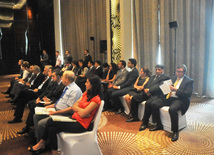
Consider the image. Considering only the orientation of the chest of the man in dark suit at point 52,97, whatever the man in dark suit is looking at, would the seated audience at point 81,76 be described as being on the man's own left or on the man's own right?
on the man's own right

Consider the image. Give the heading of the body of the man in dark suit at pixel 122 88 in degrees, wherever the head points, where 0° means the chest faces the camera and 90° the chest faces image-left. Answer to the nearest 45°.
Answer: approximately 90°

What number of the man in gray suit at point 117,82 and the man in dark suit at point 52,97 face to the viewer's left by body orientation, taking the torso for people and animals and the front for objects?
2

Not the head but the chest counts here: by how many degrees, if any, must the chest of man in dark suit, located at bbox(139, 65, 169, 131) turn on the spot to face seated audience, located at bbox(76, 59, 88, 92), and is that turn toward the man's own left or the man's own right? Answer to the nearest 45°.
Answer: approximately 90° to the man's own right

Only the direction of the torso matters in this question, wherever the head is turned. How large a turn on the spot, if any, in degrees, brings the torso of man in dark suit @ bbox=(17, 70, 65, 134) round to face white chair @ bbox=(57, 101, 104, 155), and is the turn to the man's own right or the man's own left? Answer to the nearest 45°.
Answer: approximately 90° to the man's own left

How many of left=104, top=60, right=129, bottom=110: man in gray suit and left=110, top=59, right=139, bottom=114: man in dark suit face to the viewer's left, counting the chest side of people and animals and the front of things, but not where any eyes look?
2

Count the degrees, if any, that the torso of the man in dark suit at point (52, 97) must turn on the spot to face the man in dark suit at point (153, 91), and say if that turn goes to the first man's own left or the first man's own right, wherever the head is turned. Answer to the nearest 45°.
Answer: approximately 180°

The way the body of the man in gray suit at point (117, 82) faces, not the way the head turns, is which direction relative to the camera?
to the viewer's left

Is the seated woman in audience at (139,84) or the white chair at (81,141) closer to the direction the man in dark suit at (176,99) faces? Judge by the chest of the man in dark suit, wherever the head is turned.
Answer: the white chair

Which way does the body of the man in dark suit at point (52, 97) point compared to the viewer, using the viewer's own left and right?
facing to the left of the viewer
